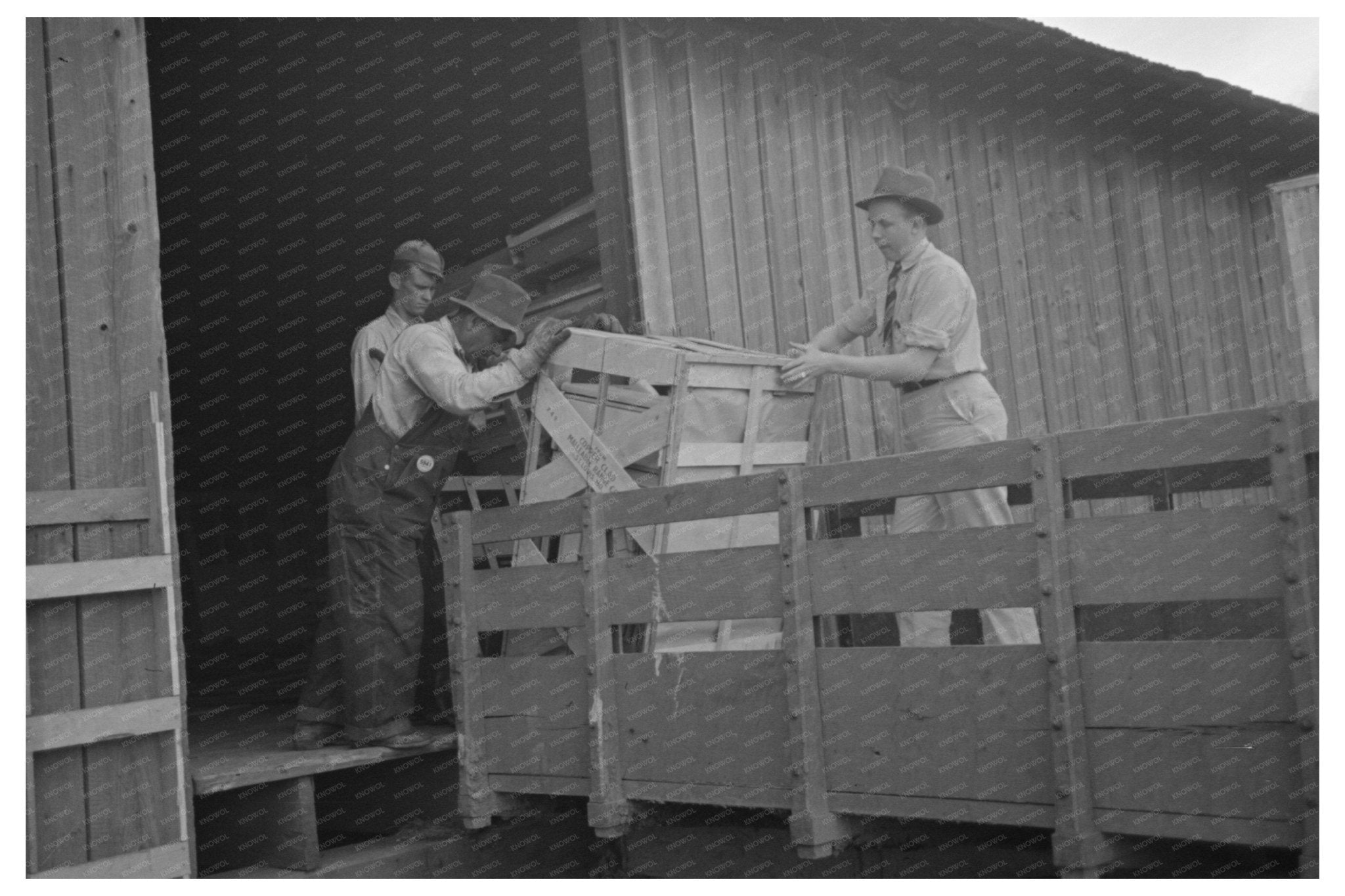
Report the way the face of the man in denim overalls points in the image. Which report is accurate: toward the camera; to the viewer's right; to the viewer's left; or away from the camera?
to the viewer's right

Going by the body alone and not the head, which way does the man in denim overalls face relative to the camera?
to the viewer's right

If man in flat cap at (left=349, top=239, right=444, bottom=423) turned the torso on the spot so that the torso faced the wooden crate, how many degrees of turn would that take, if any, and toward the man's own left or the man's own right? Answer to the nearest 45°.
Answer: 0° — they already face it

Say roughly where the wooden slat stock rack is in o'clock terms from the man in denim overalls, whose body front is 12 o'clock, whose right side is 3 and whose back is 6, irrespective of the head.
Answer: The wooden slat stock rack is roughly at 2 o'clock from the man in denim overalls.

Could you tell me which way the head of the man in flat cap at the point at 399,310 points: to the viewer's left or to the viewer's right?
to the viewer's right

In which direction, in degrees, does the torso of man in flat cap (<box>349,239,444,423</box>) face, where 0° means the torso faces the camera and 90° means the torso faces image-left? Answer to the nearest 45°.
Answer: approximately 315°

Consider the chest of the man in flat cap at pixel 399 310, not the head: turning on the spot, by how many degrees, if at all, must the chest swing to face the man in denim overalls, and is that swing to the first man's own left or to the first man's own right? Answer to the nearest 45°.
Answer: approximately 45° to the first man's own right
